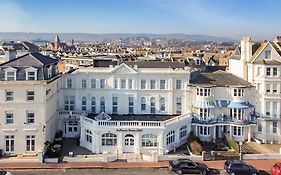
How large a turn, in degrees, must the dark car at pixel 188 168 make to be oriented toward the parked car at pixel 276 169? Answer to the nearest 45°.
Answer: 0° — it already faces it

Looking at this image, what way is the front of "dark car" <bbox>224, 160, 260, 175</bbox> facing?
to the viewer's right

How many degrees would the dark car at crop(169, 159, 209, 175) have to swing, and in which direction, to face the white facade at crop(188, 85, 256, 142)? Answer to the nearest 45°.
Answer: approximately 90° to its left

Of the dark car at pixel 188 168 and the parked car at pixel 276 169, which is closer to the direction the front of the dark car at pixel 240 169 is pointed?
the parked car

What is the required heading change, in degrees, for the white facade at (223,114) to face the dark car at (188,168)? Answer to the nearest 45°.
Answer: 0° — it already faces it

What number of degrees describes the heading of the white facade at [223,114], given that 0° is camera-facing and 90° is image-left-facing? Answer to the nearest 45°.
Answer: approximately 0°

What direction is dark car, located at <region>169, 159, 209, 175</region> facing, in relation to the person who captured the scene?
facing to the right of the viewer
